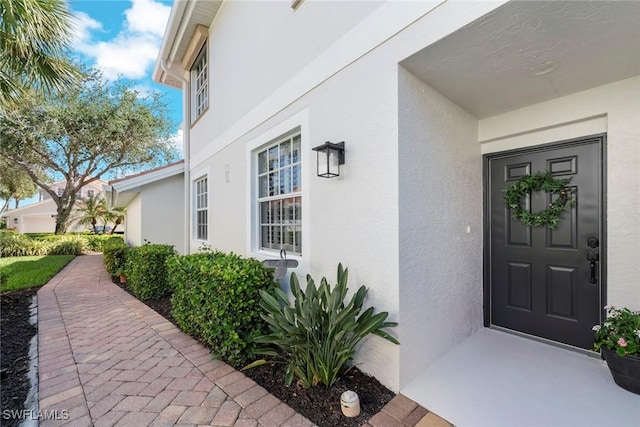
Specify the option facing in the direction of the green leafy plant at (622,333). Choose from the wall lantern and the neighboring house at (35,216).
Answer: the neighboring house

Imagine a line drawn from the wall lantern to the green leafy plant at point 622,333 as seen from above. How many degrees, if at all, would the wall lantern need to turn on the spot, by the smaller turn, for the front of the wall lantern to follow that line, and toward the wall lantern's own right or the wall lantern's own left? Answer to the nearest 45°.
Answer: approximately 135° to the wall lantern's own left

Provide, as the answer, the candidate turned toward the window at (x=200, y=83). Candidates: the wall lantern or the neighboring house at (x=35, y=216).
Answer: the neighboring house

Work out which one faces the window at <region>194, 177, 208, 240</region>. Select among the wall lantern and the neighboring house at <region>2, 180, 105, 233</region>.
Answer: the neighboring house

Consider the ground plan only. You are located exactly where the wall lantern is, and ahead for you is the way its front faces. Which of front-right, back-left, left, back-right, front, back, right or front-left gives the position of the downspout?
right

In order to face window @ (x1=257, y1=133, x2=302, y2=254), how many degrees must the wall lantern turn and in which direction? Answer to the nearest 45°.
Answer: approximately 90° to its right

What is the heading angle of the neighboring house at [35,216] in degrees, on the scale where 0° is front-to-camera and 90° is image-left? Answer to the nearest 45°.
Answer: approximately 0°

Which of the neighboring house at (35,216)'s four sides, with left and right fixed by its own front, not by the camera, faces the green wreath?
front

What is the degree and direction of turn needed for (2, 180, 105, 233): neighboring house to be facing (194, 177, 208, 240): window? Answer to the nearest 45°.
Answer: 0° — it already faces it

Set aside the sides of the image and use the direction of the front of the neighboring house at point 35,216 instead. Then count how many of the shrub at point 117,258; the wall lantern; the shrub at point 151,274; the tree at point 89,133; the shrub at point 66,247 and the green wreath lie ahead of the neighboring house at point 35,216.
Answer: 6

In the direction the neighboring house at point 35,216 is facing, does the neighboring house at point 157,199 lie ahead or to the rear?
ahead

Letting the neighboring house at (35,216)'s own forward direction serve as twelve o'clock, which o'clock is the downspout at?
The downspout is roughly at 12 o'clock from the neighboring house.

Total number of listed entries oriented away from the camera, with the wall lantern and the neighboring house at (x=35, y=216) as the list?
0

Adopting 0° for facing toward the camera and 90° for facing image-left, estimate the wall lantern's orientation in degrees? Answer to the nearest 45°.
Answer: approximately 45°

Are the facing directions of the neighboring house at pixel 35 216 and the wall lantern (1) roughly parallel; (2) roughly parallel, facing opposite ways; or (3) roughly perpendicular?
roughly perpendicular
